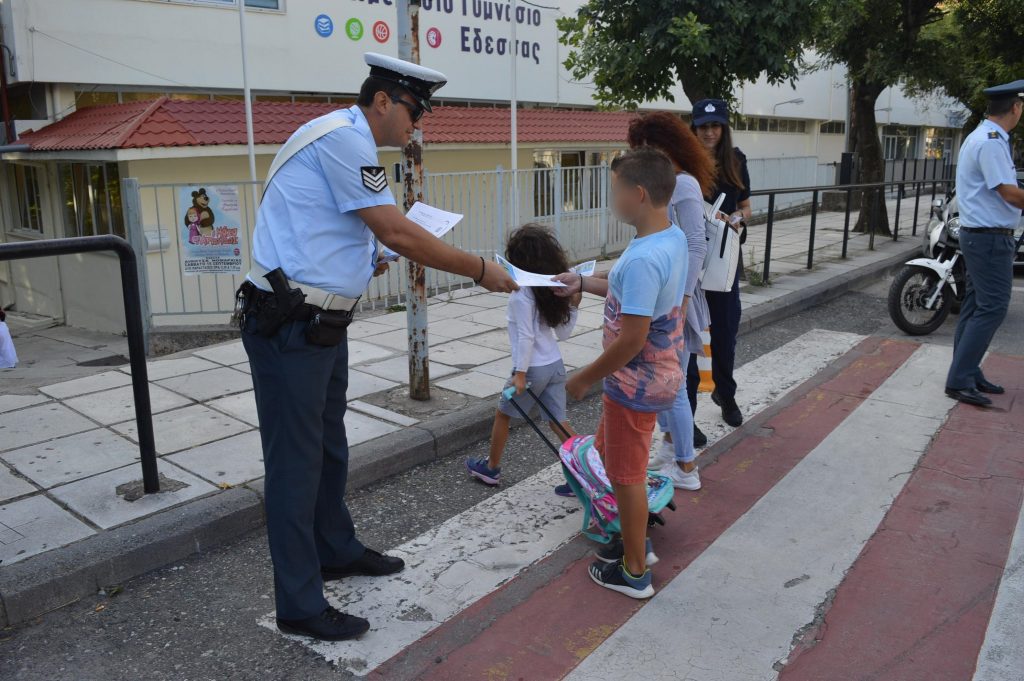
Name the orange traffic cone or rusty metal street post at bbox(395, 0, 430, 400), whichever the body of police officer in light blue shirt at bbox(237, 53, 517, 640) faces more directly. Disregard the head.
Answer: the orange traffic cone

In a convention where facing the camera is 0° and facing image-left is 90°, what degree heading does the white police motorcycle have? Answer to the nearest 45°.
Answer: approximately 45°

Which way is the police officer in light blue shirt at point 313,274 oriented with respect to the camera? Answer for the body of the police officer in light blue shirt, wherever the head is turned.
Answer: to the viewer's right

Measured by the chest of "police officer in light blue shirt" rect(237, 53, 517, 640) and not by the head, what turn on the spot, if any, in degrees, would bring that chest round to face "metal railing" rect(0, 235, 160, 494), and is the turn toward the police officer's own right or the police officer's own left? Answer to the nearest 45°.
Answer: approximately 135° to the police officer's own left

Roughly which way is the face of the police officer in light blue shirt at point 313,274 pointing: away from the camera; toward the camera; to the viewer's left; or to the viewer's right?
to the viewer's right

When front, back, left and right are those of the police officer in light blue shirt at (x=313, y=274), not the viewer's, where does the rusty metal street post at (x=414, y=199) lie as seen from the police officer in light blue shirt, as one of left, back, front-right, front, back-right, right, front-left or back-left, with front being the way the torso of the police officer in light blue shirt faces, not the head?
left

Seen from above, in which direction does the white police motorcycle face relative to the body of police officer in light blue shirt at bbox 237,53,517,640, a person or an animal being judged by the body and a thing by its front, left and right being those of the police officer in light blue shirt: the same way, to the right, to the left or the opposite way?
the opposite way

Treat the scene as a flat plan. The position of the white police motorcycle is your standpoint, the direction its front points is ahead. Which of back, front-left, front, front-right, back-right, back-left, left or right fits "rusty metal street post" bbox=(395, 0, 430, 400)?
front

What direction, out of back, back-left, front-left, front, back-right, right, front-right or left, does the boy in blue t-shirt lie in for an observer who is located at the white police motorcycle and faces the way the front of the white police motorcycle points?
front-left

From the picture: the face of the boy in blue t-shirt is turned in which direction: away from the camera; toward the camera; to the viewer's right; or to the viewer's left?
to the viewer's left
